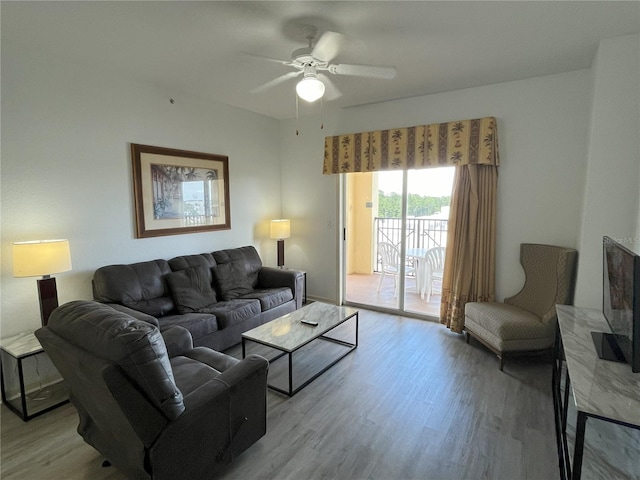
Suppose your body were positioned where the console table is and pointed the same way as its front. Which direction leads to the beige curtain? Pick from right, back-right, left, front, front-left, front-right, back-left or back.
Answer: front-right

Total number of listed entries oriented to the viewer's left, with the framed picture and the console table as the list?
1

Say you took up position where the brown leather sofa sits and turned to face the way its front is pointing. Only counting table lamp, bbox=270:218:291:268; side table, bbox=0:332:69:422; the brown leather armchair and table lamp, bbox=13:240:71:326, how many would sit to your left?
1

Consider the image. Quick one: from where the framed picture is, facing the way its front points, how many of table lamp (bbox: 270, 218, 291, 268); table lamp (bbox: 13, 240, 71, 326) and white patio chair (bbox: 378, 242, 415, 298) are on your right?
1

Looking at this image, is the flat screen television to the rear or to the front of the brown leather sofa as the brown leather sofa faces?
to the front

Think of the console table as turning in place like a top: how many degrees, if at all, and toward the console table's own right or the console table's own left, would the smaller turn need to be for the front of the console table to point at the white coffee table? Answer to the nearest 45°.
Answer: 0° — it already faces it

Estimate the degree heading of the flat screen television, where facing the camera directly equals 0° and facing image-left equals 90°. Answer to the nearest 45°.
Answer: approximately 90°

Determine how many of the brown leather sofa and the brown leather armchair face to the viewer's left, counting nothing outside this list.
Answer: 0

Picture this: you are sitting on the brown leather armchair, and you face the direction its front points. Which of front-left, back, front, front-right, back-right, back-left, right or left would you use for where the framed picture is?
front-left

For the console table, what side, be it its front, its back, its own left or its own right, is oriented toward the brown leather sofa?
front

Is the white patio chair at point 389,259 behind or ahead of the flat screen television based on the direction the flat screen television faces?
ahead

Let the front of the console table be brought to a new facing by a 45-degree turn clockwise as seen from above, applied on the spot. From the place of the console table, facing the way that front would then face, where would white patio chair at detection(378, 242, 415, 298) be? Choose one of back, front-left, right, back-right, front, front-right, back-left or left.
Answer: front

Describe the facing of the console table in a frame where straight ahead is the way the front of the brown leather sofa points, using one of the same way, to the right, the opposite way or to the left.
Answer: the opposite way

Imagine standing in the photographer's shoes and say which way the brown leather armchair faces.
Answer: facing away from the viewer and to the right of the viewer

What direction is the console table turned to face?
to the viewer's left

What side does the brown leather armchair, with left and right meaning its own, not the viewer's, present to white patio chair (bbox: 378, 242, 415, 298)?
front

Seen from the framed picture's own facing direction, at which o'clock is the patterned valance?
The patterned valance is roughly at 11 o'clock from the framed picture.
